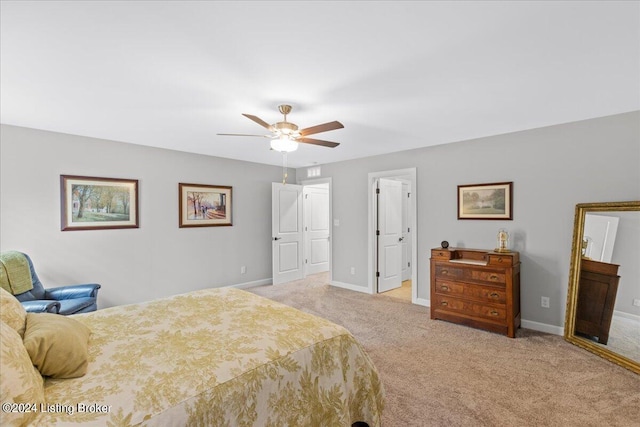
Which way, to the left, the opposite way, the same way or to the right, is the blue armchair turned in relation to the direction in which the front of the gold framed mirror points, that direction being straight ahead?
the opposite way

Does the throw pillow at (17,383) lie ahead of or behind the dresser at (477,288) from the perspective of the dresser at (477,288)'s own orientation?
ahead

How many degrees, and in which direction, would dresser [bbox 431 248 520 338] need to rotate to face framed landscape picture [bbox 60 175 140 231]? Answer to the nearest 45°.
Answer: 0° — it already faces it

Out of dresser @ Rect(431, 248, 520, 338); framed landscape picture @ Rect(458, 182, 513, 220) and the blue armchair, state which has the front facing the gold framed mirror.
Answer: the blue armchair

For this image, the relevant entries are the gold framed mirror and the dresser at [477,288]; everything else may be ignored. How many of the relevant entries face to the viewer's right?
0

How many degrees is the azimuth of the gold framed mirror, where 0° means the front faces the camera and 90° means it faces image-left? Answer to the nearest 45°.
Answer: approximately 45°

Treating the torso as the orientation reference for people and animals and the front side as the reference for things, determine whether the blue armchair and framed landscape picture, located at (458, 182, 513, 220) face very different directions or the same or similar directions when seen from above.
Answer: very different directions

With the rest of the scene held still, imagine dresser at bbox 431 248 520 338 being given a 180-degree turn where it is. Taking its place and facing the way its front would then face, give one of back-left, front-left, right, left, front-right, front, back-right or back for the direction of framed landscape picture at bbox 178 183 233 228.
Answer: back-left

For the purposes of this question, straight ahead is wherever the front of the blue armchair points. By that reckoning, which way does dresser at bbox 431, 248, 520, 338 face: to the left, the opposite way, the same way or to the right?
the opposite way

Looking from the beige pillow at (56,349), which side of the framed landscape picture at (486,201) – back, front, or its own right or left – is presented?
front

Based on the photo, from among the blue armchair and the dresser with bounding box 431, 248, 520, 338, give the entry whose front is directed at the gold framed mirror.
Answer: the blue armchair

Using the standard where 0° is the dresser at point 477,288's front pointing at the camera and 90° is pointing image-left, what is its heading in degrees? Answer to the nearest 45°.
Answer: approximately 45°
